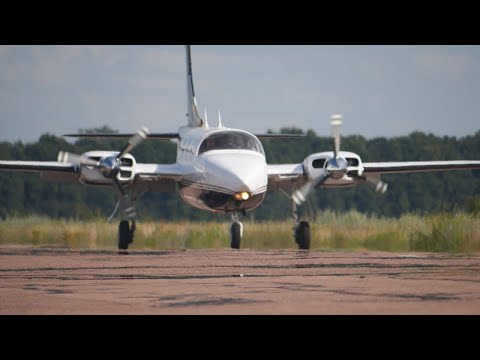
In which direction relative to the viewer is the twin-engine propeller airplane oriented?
toward the camera
